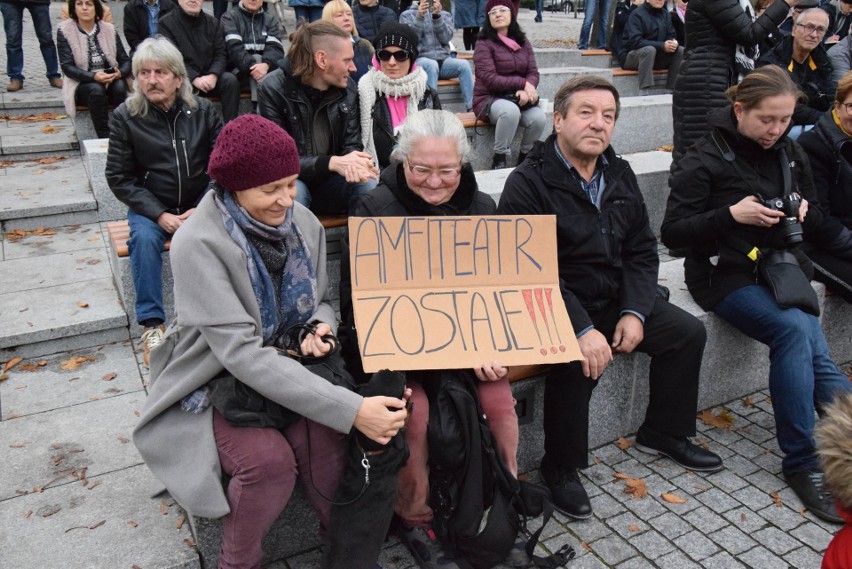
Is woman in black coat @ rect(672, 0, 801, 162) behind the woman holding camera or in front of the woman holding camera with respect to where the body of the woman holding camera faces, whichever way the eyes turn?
behind

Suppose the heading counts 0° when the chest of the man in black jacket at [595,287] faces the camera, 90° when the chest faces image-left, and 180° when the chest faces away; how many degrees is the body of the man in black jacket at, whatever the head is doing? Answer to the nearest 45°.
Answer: approximately 315°

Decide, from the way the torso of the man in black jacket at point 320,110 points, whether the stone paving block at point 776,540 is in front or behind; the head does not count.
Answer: in front

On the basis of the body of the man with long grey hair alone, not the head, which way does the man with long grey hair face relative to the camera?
toward the camera

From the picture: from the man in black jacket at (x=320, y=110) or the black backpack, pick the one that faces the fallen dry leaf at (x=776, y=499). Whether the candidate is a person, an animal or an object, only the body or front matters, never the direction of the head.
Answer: the man in black jacket

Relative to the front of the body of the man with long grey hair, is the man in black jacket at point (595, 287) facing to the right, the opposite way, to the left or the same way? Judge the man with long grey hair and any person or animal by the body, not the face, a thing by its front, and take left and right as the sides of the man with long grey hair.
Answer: the same way

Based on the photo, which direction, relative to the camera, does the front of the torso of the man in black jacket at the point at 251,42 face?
toward the camera

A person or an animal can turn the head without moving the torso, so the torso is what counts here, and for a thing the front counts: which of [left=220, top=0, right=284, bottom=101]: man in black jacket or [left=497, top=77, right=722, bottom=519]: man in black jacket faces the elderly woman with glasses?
[left=220, top=0, right=284, bottom=101]: man in black jacket

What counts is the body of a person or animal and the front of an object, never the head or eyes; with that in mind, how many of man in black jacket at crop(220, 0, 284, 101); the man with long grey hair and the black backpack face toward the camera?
2

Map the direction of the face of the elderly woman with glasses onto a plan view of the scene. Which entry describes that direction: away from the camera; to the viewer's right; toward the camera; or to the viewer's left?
toward the camera

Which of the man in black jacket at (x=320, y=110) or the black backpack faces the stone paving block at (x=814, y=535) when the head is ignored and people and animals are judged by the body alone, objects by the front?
the man in black jacket

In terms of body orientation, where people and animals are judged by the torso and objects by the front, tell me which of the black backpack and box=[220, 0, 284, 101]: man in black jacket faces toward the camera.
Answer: the man in black jacket

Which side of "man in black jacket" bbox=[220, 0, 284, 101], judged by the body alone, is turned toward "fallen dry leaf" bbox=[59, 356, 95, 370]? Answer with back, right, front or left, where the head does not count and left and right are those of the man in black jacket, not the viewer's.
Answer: front

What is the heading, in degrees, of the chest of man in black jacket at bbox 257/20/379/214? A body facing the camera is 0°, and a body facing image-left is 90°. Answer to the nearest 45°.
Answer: approximately 315°

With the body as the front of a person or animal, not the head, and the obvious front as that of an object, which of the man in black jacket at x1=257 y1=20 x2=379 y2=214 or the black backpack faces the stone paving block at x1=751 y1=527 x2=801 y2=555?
the man in black jacket

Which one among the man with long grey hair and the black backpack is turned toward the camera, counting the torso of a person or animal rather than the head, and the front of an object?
the man with long grey hair

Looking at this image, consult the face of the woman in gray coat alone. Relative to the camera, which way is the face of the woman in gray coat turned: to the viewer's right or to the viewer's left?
to the viewer's right

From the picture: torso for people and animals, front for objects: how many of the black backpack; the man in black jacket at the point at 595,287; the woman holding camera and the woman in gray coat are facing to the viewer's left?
1

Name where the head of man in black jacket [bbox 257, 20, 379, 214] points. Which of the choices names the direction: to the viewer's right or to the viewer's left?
to the viewer's right
